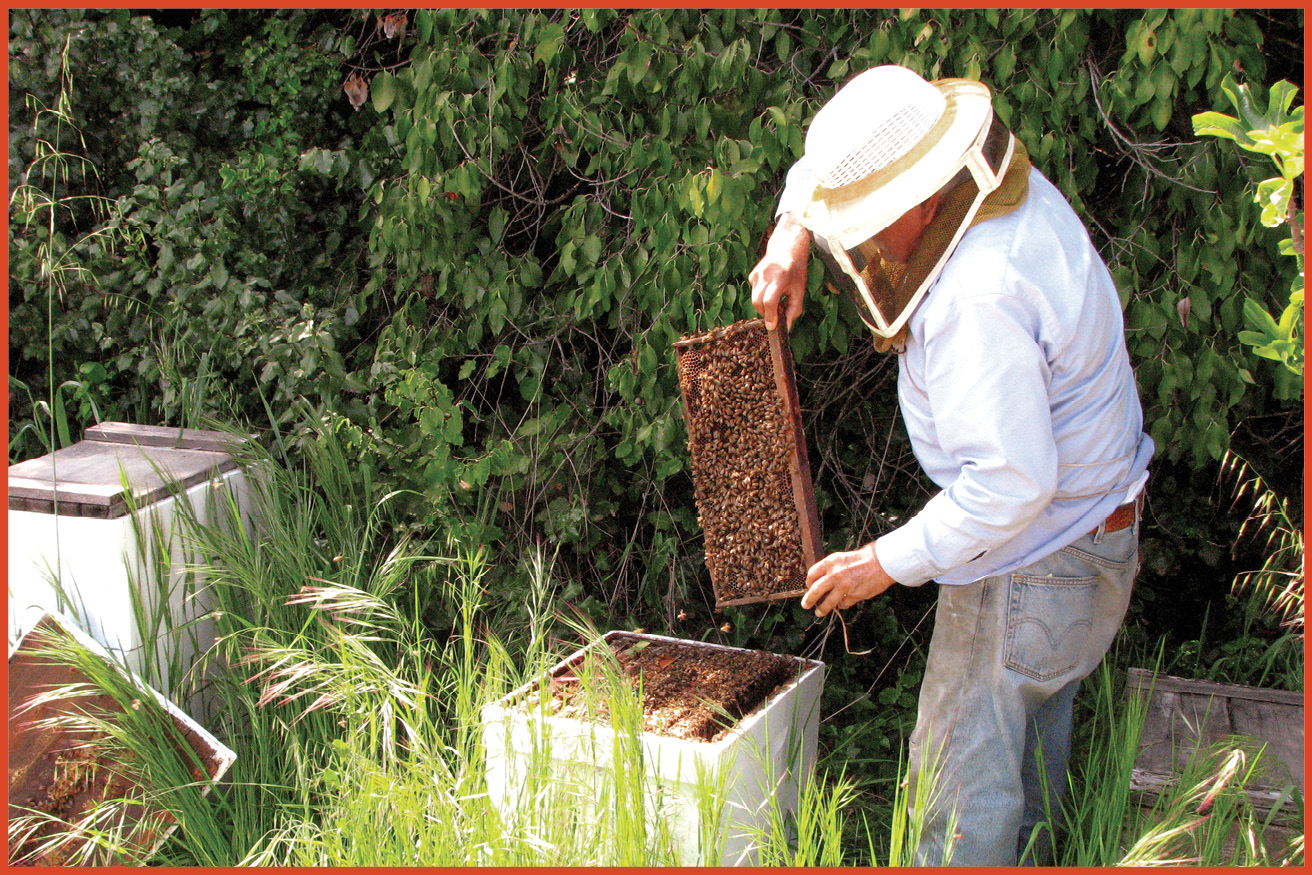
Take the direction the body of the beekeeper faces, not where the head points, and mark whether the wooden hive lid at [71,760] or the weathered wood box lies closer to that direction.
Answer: the wooden hive lid

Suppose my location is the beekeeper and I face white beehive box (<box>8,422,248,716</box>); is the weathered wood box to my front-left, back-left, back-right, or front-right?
back-right

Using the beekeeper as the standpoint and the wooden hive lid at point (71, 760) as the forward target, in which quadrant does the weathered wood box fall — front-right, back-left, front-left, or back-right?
back-right

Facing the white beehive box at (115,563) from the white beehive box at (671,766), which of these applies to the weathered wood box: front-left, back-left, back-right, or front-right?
back-right

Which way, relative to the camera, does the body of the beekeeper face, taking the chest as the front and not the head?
to the viewer's left

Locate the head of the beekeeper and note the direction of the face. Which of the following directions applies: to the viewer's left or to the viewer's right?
to the viewer's left

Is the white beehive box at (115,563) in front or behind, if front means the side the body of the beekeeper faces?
in front

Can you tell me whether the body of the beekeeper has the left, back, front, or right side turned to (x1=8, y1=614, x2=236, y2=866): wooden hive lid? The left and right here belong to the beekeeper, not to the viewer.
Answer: front
